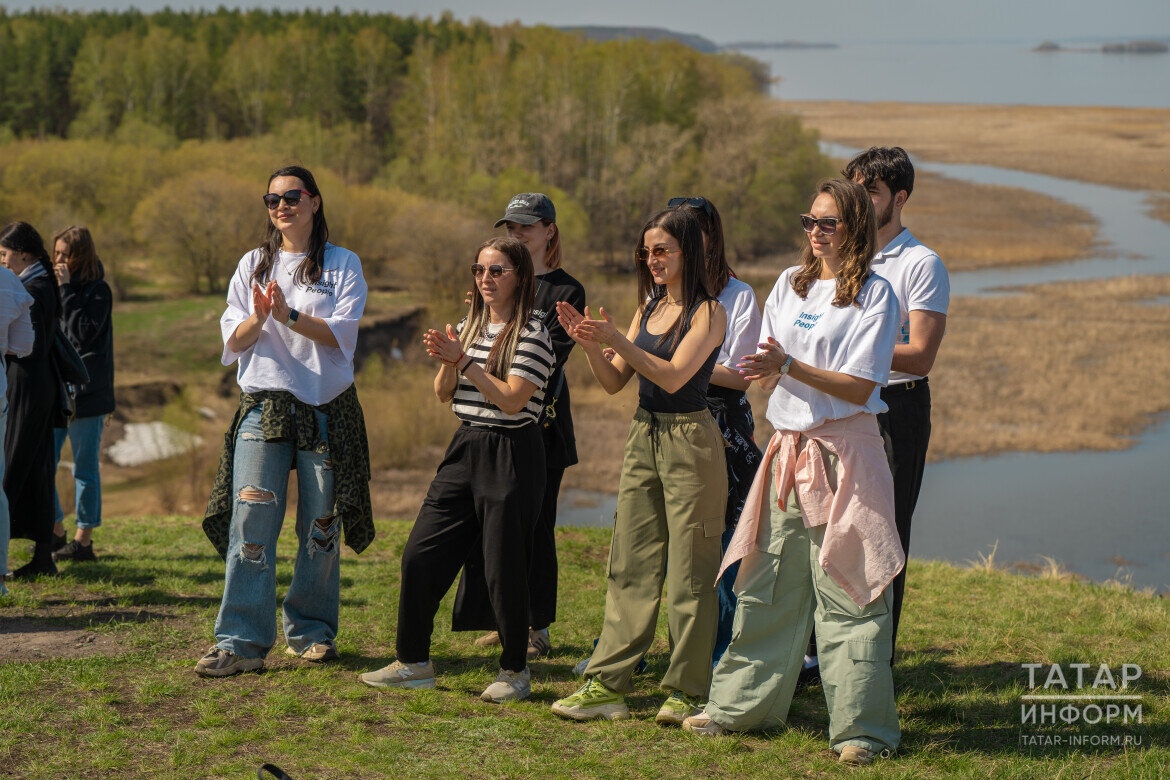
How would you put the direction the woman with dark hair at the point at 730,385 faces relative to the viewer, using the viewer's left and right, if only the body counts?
facing to the left of the viewer

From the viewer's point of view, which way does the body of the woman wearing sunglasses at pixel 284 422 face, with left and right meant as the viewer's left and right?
facing the viewer and to the left of the viewer

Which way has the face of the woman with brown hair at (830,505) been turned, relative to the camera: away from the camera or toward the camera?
toward the camera

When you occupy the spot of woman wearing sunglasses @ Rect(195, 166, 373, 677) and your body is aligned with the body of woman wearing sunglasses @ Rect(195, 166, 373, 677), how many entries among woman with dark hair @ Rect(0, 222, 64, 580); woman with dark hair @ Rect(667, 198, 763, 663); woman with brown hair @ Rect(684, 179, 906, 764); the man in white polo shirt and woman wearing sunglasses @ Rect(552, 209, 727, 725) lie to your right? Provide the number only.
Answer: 1

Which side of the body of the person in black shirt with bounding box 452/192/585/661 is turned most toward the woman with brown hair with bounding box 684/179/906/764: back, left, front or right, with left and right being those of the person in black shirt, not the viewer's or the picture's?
left
